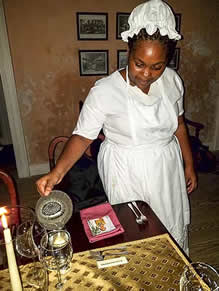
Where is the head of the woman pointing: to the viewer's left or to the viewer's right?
to the viewer's left

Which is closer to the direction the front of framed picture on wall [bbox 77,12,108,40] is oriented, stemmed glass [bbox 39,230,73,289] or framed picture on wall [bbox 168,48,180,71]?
the stemmed glass

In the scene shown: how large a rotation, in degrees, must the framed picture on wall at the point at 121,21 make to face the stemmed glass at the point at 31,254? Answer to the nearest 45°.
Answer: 0° — it already faces it

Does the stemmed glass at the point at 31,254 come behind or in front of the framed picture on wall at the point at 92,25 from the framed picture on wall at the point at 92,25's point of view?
in front

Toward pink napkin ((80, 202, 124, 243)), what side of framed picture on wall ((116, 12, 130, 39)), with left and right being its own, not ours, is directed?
front

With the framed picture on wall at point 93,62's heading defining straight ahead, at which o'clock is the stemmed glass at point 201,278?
The stemmed glass is roughly at 12 o'clock from the framed picture on wall.

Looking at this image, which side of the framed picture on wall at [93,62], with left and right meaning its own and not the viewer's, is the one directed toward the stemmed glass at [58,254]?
front

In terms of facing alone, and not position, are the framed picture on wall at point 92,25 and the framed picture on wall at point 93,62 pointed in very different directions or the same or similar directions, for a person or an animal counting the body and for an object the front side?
same or similar directions

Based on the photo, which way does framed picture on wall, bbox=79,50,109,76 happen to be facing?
toward the camera

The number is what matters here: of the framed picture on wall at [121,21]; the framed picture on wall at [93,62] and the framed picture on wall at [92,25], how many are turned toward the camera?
3

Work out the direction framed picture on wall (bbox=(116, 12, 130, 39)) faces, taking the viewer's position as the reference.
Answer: facing the viewer

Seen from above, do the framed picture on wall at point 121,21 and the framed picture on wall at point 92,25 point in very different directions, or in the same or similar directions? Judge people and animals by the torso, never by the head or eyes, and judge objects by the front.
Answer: same or similar directions

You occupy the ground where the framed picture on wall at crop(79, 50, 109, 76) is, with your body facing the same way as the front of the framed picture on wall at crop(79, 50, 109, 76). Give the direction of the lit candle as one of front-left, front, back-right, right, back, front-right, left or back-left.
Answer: front

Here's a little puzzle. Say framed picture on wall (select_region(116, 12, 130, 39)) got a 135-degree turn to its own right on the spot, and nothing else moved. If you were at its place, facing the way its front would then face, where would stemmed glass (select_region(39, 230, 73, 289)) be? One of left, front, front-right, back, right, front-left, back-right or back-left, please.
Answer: back-left

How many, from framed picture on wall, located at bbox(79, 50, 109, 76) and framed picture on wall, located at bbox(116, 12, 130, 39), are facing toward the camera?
2

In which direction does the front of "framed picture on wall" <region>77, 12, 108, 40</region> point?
toward the camera

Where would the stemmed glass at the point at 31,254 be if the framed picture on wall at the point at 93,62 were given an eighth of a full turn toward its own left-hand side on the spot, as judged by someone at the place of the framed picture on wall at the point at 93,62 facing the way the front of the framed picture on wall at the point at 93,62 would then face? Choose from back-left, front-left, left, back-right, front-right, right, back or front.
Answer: front-right
